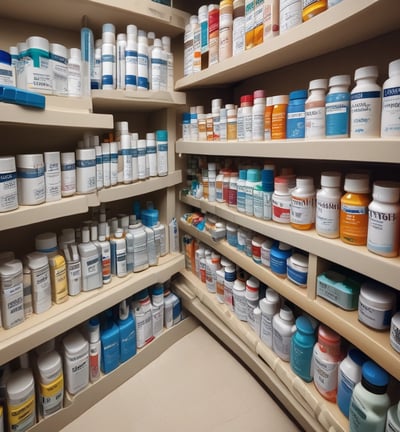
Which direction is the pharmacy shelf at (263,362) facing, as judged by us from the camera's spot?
facing the viewer and to the left of the viewer

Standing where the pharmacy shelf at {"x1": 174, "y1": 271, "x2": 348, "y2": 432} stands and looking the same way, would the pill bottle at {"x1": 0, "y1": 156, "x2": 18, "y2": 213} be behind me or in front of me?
in front
